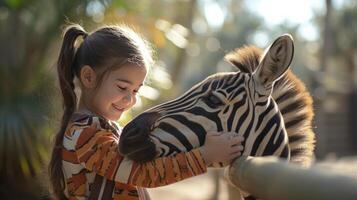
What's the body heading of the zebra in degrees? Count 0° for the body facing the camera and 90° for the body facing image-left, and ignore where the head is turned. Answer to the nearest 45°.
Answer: approximately 90°

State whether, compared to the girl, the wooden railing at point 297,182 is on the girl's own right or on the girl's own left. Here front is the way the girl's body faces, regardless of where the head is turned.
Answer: on the girl's own right

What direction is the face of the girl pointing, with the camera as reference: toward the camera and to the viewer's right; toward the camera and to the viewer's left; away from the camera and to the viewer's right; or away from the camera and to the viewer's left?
toward the camera and to the viewer's right

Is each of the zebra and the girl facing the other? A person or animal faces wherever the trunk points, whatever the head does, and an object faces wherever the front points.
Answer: yes

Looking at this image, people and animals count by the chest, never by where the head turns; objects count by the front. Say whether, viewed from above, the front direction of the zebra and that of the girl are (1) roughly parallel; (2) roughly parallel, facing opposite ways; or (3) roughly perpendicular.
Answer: roughly parallel, facing opposite ways

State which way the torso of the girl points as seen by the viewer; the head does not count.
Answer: to the viewer's right
